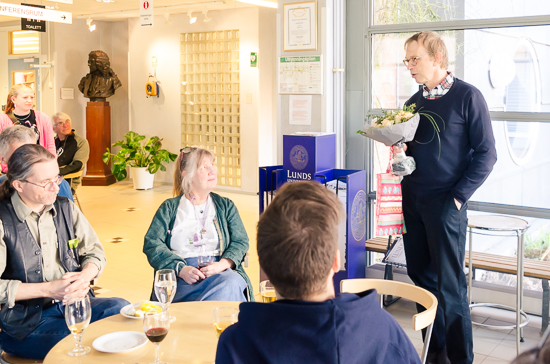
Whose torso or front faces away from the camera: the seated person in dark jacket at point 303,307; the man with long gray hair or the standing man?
the seated person in dark jacket

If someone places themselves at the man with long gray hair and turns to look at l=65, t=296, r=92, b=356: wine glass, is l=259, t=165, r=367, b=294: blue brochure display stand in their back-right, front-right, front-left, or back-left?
back-left

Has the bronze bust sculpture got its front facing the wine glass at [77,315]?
yes

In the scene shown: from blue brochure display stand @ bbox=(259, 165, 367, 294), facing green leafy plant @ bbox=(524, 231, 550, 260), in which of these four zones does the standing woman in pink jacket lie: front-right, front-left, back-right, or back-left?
back-left

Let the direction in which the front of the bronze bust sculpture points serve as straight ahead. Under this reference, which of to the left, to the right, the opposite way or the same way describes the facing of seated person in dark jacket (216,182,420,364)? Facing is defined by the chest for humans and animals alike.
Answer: the opposite way

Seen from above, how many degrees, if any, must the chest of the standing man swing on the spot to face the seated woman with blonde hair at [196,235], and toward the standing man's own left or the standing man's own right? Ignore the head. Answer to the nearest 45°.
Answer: approximately 45° to the standing man's own right

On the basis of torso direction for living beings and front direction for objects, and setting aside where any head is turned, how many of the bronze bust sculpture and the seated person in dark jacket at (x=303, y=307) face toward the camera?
1

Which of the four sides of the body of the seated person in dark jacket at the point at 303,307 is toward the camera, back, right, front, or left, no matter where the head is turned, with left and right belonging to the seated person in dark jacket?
back

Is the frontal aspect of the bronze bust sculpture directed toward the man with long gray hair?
yes

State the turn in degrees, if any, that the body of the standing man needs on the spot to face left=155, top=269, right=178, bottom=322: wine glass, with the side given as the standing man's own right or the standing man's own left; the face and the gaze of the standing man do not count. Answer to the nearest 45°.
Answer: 0° — they already face it
